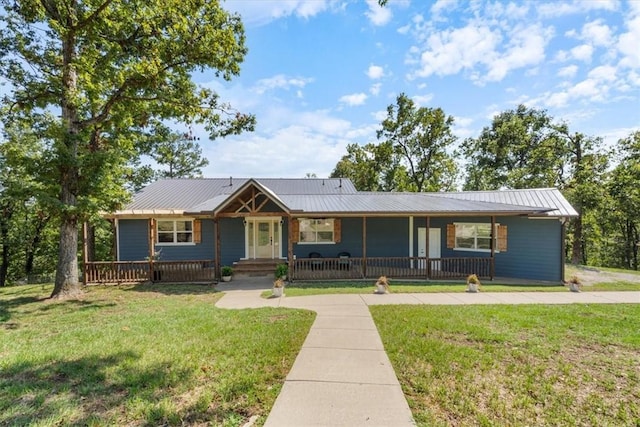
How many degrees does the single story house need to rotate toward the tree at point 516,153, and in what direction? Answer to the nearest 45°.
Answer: approximately 135° to its left

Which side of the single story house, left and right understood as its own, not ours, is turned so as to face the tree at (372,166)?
back

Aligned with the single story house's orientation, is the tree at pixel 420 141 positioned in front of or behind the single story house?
behind

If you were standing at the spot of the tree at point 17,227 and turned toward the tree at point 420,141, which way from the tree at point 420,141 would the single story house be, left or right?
right

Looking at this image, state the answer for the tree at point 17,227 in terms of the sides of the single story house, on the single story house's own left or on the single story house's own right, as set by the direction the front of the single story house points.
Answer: on the single story house's own right

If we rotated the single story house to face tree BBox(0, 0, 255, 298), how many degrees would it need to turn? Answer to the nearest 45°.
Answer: approximately 45° to its right

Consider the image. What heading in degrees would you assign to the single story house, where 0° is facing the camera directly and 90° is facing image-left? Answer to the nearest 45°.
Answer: approximately 0°

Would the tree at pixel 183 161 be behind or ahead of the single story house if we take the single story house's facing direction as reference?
behind
